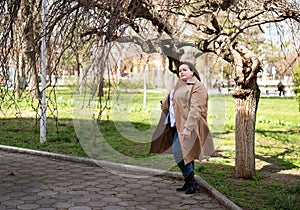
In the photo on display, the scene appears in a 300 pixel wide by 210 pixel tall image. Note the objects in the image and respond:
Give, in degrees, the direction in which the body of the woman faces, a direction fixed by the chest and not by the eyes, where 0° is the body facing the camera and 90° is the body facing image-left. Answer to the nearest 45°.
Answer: approximately 45°
